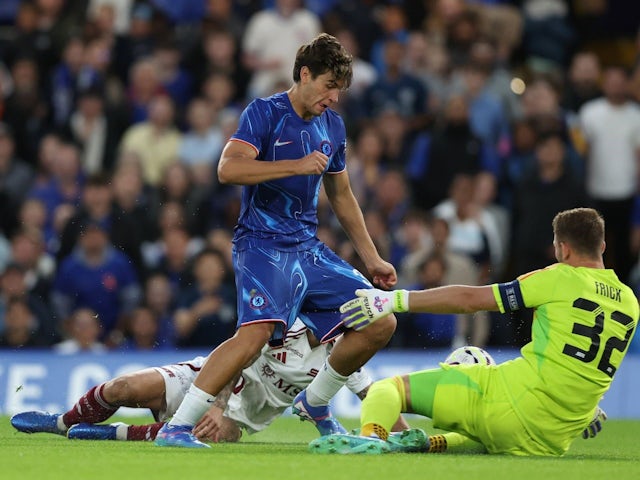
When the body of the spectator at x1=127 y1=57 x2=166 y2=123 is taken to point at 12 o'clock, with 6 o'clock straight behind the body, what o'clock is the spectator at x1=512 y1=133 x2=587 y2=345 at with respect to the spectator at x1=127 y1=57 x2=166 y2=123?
the spectator at x1=512 y1=133 x2=587 y2=345 is roughly at 10 o'clock from the spectator at x1=127 y1=57 x2=166 y2=123.

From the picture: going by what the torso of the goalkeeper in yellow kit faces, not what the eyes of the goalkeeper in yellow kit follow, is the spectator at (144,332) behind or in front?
in front

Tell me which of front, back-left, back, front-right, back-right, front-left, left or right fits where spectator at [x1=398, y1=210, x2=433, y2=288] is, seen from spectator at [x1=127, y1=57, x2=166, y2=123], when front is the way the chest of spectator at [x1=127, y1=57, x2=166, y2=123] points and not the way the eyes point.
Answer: front-left

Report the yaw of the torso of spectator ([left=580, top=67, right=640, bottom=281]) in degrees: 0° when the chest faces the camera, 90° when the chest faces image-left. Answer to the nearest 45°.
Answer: approximately 0°

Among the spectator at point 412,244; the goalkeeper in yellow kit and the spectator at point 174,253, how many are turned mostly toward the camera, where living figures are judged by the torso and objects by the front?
2

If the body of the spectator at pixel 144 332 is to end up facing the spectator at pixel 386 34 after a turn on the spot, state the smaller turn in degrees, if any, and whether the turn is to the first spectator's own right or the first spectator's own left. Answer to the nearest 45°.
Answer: approximately 135° to the first spectator's own left

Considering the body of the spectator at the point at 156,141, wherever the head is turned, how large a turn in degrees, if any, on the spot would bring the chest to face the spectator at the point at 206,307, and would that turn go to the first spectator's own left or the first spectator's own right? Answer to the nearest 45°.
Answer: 0° — they already face them

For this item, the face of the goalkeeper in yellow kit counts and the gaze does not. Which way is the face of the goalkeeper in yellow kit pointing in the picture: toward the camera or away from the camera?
away from the camera
